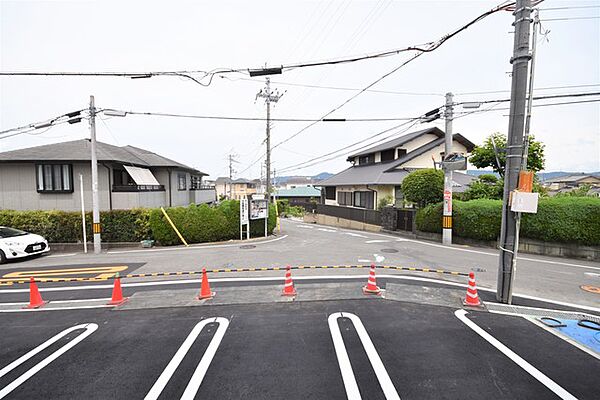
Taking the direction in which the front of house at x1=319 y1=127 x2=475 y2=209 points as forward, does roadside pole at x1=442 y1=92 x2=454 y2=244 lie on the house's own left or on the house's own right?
on the house's own left

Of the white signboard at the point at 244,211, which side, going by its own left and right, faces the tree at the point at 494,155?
left

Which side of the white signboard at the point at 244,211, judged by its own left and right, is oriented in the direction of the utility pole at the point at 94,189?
right

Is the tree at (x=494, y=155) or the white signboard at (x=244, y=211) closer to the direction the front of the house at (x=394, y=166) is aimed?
the white signboard

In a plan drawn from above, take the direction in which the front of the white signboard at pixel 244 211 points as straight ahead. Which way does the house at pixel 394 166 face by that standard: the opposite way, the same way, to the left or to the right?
to the right

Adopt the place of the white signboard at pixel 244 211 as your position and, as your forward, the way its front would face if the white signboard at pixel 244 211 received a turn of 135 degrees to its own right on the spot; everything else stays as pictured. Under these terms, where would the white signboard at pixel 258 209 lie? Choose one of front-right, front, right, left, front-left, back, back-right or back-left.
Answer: right

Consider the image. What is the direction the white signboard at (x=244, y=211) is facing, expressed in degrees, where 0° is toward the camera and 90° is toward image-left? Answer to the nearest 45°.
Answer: approximately 0°

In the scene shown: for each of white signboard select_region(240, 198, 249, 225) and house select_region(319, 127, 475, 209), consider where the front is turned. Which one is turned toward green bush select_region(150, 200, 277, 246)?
the house

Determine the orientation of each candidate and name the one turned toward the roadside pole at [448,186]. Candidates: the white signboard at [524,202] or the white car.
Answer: the white car

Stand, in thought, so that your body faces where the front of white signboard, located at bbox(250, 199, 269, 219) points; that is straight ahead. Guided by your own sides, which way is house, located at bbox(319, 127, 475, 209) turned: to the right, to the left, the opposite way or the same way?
to the right
